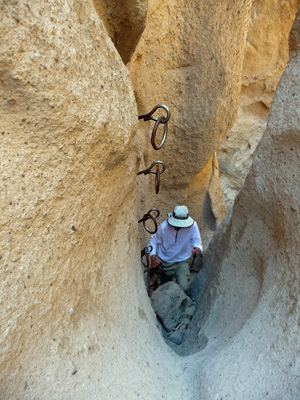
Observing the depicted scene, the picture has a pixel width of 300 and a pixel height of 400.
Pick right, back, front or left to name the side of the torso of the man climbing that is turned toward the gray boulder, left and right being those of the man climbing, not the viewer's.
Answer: front

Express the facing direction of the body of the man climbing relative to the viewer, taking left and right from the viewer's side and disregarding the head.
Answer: facing the viewer

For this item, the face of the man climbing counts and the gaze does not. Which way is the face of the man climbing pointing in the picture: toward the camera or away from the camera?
toward the camera
